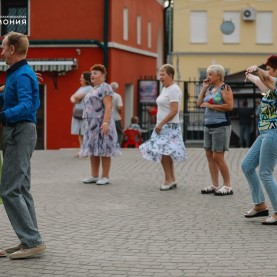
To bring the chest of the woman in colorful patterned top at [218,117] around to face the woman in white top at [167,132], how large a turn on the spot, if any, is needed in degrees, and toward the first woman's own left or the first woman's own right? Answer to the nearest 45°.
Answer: approximately 90° to the first woman's own right

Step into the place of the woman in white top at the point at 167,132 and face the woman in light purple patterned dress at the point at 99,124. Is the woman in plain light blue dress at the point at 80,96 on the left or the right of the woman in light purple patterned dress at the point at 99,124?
right

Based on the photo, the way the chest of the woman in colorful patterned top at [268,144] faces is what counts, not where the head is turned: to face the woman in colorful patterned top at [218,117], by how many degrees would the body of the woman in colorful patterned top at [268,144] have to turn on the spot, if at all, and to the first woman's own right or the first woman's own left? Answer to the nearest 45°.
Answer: approximately 90° to the first woman's own right

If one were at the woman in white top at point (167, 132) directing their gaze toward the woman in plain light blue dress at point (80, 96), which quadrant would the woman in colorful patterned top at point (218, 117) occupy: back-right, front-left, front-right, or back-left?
back-right

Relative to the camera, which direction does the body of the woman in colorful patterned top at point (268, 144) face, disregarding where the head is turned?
to the viewer's left

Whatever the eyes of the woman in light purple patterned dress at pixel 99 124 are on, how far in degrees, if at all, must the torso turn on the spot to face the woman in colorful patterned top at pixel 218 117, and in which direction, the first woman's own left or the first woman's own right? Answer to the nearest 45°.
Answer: approximately 90° to the first woman's own left
